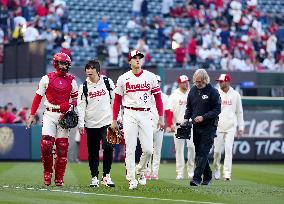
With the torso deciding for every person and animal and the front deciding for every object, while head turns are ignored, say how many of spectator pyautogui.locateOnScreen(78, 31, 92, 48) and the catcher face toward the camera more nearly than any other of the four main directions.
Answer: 2

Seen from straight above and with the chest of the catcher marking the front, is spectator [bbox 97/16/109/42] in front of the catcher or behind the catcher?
behind

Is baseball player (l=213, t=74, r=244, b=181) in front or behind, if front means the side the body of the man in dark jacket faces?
behind

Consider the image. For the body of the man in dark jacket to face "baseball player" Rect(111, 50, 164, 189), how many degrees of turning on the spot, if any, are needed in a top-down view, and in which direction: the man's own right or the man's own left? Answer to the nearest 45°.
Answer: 0° — they already face them

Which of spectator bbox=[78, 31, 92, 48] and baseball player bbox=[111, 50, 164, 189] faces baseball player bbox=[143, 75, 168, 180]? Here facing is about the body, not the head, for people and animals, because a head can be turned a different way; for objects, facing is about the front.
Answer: the spectator

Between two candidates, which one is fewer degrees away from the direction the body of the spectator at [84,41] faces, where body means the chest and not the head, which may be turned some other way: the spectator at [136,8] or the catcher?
the catcher

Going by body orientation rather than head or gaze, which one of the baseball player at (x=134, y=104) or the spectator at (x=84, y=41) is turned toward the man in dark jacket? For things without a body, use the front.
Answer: the spectator

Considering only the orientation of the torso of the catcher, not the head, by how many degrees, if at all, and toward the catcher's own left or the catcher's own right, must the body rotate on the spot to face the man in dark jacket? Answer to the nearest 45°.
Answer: approximately 90° to the catcher's own left
